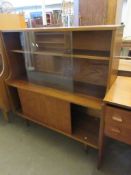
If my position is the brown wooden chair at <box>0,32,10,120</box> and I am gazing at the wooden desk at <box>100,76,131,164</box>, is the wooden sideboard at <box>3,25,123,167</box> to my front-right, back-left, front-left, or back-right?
front-left

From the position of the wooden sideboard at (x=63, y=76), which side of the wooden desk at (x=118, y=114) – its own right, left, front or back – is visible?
right

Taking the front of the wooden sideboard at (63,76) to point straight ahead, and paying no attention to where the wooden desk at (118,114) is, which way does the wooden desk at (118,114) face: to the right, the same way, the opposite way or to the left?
the same way

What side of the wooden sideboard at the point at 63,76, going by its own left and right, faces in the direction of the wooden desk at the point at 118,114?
left

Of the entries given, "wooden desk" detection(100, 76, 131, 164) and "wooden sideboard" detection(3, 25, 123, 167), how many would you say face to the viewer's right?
0

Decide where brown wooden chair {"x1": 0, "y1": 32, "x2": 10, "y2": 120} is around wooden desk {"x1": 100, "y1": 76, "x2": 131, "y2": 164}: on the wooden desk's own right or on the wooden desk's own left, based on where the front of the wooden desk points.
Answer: on the wooden desk's own right

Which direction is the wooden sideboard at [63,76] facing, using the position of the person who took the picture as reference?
facing the viewer and to the left of the viewer
